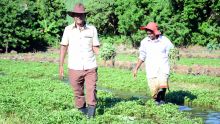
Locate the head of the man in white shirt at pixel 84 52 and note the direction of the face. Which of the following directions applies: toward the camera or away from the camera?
toward the camera

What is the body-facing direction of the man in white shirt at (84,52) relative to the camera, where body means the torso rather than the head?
toward the camera

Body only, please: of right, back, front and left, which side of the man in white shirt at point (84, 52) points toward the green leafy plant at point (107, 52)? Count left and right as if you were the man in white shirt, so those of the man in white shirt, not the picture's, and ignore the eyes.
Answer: back

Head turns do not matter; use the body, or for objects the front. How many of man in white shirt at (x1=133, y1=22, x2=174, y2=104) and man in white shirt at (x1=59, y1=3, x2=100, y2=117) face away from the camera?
0

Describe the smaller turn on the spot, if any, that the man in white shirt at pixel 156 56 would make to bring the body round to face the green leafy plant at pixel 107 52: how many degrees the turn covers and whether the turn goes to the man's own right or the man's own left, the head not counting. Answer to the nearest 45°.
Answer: approximately 135° to the man's own right

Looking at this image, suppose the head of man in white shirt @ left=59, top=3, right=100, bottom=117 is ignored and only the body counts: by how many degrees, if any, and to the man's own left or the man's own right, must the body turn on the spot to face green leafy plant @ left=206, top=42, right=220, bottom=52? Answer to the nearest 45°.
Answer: approximately 135° to the man's own left

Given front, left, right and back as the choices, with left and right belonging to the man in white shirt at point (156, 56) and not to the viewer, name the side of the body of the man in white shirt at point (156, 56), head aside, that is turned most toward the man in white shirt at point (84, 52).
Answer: front

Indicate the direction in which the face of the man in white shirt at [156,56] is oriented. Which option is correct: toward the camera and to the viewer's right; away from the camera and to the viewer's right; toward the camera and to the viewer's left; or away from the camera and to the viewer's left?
toward the camera and to the viewer's left

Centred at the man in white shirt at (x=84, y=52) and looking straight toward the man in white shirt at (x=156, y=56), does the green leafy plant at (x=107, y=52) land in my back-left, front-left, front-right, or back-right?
front-left
